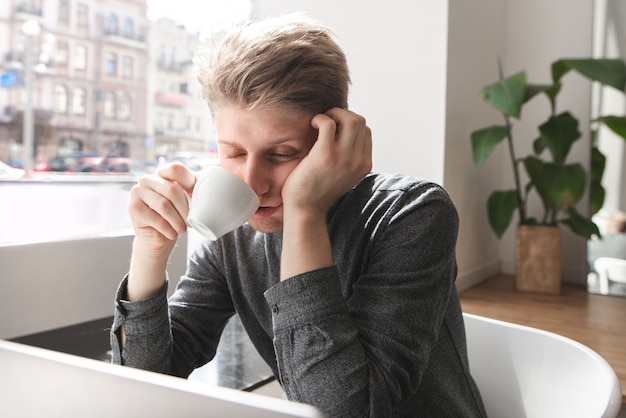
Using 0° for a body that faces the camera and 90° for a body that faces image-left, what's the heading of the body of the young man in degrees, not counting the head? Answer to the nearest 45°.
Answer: approximately 45°

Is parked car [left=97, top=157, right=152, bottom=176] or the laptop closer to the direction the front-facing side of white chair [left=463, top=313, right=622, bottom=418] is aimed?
the laptop

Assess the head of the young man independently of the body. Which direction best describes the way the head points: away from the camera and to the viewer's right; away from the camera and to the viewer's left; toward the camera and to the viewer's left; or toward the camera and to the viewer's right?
toward the camera and to the viewer's left

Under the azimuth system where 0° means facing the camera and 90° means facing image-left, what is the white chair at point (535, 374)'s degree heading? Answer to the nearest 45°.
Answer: approximately 45°
